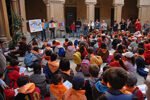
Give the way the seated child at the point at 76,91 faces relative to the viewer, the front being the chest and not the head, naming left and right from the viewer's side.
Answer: facing away from the viewer

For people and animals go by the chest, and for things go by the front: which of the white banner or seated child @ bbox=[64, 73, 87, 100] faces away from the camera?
the seated child

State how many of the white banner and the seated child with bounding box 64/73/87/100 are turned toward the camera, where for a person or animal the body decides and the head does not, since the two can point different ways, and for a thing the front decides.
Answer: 1

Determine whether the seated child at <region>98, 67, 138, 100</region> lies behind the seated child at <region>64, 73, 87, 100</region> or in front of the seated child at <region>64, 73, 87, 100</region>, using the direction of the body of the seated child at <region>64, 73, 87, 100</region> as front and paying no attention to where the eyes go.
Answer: behind

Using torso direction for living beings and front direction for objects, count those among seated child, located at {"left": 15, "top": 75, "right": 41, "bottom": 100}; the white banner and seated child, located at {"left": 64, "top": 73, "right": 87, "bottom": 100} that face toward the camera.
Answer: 1

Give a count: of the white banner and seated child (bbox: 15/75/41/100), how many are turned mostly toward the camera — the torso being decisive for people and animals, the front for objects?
1

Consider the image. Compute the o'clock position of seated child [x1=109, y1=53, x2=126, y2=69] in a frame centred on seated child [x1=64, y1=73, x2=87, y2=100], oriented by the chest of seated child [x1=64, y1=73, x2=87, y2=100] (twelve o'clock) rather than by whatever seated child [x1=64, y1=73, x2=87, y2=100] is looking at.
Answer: seated child [x1=109, y1=53, x2=126, y2=69] is roughly at 1 o'clock from seated child [x1=64, y1=73, x2=87, y2=100].

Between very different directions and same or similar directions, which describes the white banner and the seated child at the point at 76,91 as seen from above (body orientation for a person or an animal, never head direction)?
very different directions

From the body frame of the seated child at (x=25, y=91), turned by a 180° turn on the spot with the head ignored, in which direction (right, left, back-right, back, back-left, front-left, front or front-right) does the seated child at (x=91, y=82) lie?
front-left

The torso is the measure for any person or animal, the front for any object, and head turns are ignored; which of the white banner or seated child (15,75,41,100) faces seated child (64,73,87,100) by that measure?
the white banner

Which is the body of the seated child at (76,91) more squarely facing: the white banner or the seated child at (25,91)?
the white banner

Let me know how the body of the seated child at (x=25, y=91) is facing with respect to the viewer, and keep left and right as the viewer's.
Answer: facing away from the viewer and to the left of the viewer

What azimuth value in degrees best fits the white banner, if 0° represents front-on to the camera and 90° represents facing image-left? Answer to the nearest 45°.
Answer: approximately 0°
